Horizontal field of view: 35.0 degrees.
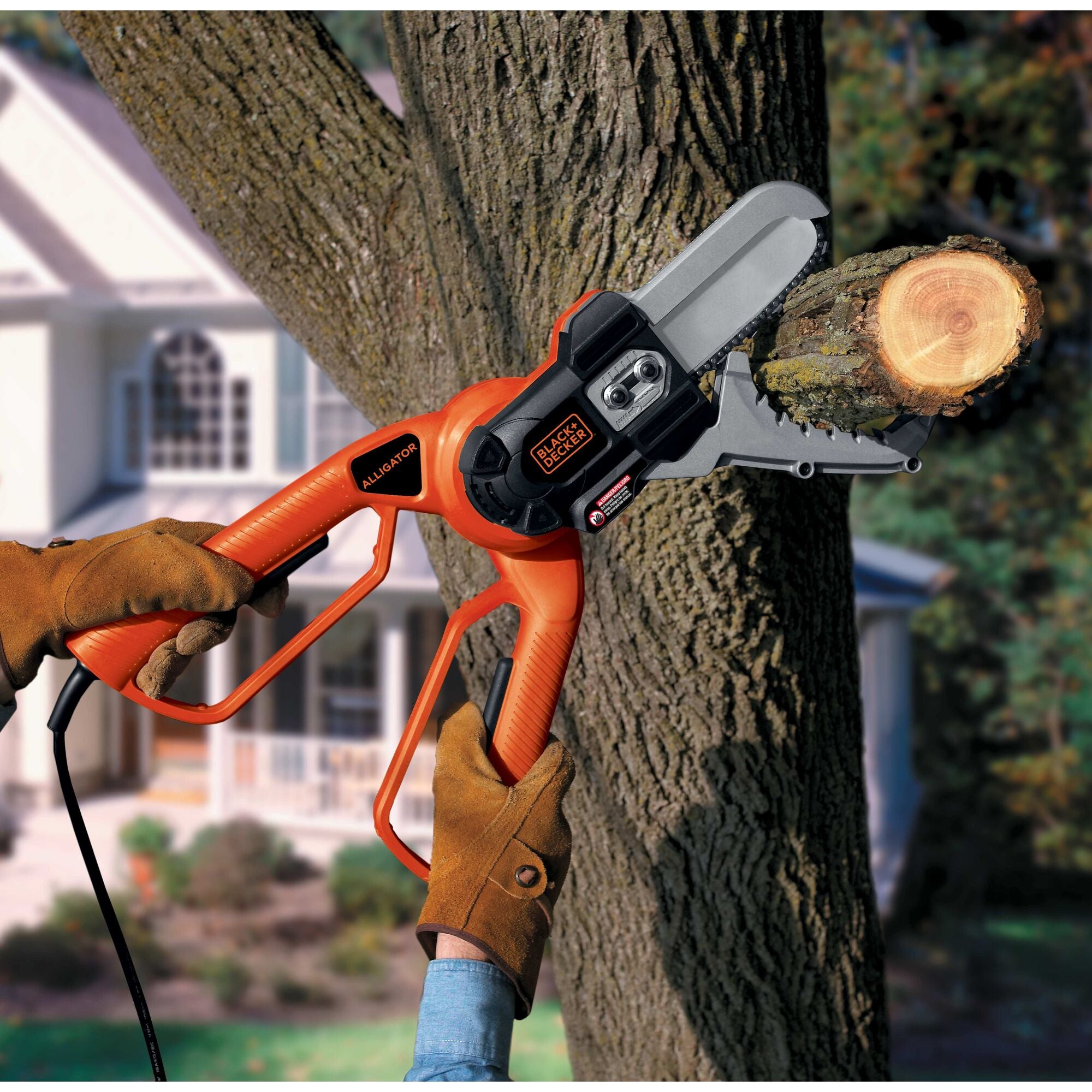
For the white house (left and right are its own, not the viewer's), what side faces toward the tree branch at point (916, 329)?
front

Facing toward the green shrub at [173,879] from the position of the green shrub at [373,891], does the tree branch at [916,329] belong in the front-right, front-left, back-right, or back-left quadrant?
back-left

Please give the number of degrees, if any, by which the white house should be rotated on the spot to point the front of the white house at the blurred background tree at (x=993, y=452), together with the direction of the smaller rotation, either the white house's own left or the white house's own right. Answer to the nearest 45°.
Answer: approximately 90° to the white house's own left

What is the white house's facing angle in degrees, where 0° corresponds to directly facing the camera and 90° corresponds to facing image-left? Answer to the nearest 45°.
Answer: approximately 0°

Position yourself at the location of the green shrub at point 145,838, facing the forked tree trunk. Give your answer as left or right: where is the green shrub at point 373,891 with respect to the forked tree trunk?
left

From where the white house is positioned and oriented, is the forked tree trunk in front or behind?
in front
